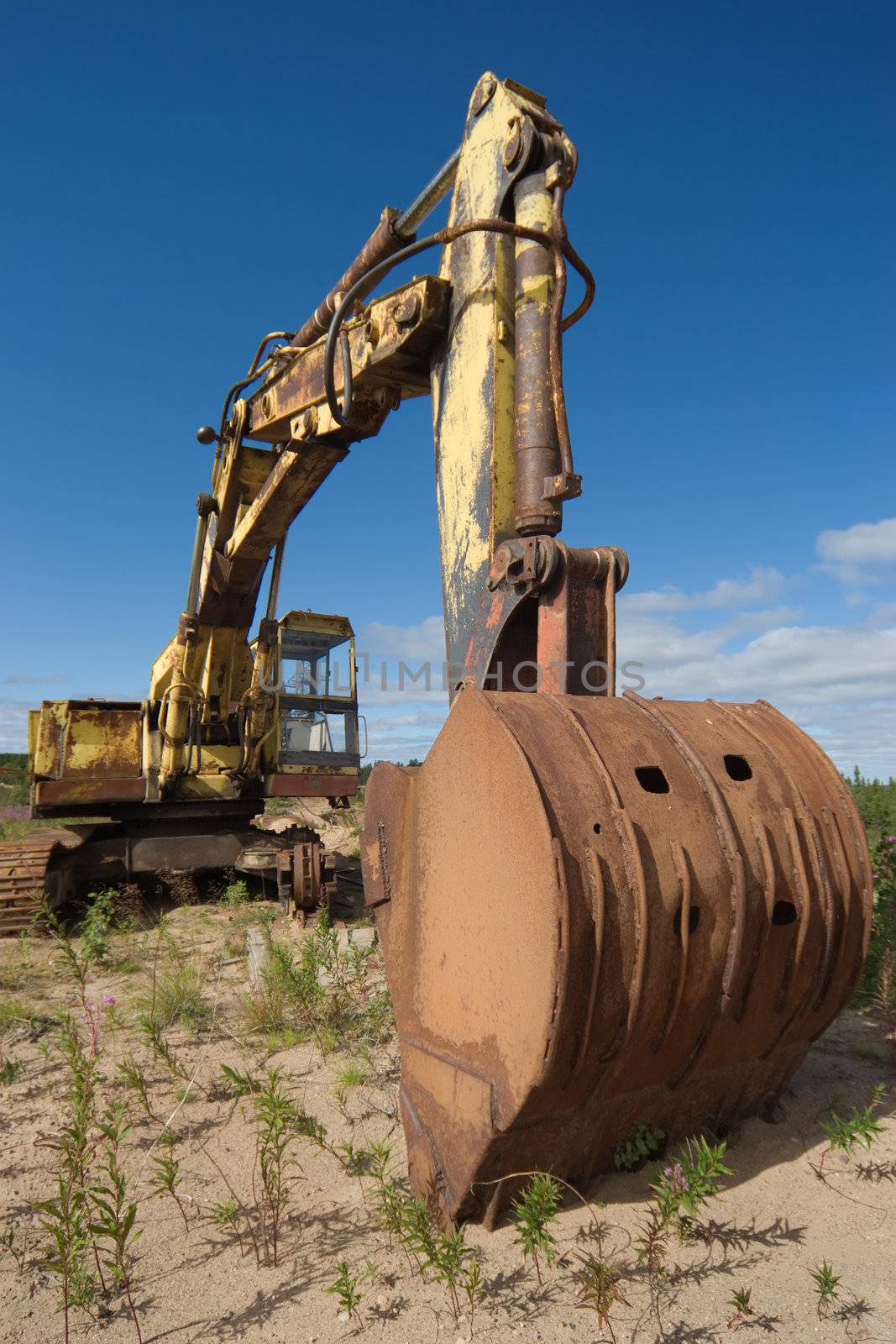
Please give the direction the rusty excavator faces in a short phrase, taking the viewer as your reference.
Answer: facing the viewer and to the right of the viewer

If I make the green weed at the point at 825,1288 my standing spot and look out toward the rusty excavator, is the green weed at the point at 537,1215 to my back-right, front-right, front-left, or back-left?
front-left

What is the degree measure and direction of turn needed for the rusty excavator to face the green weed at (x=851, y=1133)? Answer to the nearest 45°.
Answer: approximately 45° to its left

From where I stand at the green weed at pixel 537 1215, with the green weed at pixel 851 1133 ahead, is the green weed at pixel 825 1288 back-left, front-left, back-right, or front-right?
front-right
